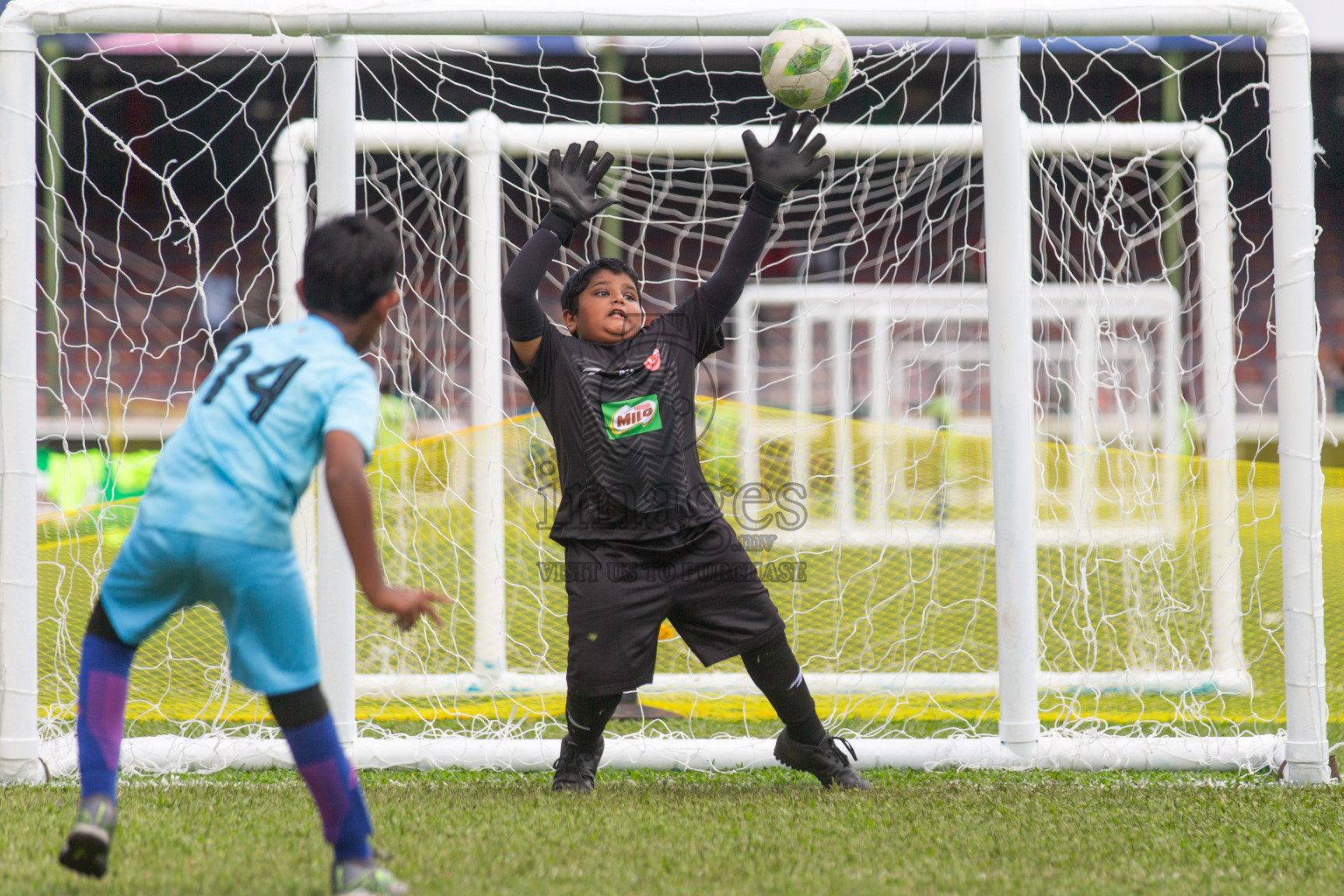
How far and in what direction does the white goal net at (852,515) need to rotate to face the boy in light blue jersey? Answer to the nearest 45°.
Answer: approximately 45° to its right

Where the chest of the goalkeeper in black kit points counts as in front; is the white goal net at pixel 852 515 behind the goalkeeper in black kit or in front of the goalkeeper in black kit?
behind

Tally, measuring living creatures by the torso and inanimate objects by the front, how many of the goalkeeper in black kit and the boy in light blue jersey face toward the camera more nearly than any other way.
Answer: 1

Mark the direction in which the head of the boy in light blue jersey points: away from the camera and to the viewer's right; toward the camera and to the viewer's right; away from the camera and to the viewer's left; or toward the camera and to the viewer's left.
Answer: away from the camera and to the viewer's right

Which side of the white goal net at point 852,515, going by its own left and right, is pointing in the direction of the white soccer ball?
front

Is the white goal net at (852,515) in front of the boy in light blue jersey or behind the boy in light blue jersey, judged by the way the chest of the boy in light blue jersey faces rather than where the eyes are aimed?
in front

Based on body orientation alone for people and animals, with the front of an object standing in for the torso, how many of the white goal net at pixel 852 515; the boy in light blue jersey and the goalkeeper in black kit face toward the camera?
2

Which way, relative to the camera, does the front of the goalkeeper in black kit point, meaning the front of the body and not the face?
toward the camera

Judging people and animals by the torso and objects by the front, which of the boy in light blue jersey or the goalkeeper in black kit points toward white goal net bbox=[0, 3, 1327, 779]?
the boy in light blue jersey

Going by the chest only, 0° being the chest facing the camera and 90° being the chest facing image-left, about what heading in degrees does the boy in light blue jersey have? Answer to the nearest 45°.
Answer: approximately 225°

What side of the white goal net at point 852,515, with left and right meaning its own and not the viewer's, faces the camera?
front

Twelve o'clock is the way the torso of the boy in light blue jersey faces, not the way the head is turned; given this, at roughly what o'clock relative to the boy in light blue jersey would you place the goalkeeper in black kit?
The goalkeeper in black kit is roughly at 12 o'clock from the boy in light blue jersey.
